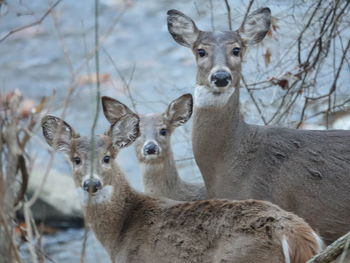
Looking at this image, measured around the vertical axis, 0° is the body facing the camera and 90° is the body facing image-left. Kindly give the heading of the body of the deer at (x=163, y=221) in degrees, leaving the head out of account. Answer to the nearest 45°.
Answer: approximately 90°

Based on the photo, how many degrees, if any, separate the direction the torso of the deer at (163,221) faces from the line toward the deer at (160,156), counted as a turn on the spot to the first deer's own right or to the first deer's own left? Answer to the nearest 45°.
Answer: approximately 90° to the first deer's own right

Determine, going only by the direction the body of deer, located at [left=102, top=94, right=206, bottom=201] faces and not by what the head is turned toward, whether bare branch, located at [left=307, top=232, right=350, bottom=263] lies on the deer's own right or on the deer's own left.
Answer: on the deer's own left

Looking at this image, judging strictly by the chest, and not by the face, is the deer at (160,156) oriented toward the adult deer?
no

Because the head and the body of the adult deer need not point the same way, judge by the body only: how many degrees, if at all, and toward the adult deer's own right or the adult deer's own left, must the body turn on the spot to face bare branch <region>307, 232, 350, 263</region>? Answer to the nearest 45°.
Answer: approximately 90° to the adult deer's own left

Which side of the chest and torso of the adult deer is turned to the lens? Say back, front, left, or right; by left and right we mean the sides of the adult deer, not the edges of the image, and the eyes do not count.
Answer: left

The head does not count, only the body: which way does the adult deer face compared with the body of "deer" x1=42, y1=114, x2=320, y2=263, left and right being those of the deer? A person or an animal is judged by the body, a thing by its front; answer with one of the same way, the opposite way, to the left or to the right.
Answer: the same way

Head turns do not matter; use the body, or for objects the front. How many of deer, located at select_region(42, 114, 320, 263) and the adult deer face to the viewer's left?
2

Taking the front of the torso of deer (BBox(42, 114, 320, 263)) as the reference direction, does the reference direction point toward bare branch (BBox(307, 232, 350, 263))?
no

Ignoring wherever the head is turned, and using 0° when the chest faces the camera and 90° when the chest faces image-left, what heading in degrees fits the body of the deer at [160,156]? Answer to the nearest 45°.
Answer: approximately 45°
